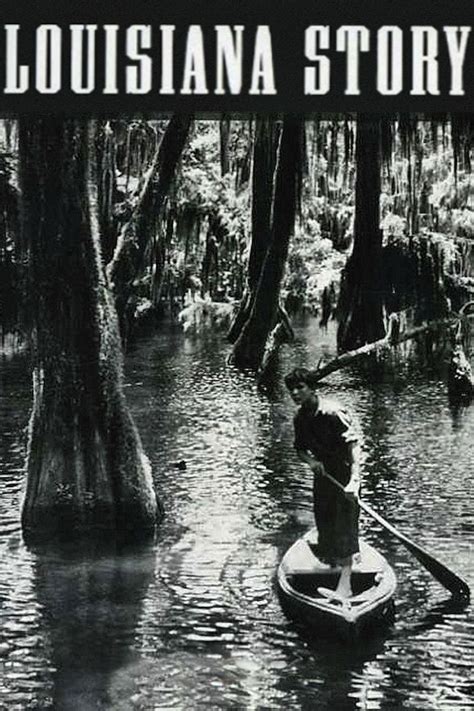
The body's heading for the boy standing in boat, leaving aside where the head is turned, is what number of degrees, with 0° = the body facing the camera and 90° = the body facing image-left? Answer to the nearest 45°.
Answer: approximately 45°

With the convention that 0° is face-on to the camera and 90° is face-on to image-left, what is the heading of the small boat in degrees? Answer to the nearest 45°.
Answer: approximately 0°
